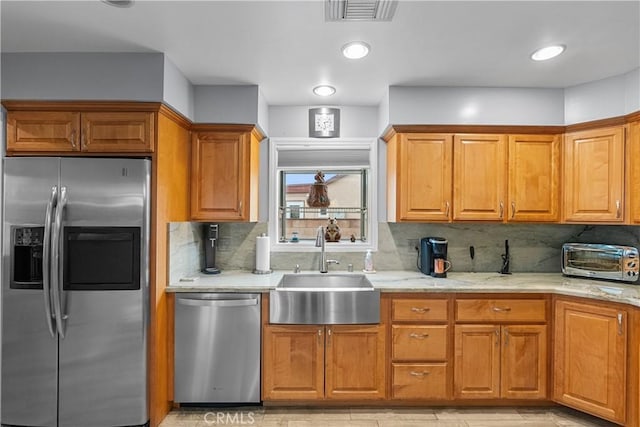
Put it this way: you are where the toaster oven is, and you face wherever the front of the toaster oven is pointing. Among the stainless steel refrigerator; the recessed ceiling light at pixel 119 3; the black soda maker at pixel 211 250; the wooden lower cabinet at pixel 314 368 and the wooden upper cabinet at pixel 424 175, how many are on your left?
0

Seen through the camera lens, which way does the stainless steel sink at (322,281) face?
facing the viewer

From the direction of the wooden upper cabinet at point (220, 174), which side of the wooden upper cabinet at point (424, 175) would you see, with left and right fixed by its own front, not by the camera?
right

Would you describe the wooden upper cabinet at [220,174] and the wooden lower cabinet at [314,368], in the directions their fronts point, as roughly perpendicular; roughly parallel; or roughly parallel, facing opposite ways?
roughly parallel

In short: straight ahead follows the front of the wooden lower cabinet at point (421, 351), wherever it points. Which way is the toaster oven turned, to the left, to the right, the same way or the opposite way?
the same way

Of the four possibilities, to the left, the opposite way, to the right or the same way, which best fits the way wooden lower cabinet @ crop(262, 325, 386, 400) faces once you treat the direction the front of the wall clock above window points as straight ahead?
the same way

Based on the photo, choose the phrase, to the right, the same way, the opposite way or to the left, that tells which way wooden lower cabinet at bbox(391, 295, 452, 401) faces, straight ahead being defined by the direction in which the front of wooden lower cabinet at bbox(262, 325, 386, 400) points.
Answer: the same way

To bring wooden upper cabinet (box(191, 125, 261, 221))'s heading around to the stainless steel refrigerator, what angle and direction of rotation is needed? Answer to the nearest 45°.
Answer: approximately 45° to its right

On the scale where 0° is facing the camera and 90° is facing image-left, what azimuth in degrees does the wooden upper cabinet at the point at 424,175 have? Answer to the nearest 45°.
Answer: approximately 0°

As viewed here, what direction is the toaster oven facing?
toward the camera

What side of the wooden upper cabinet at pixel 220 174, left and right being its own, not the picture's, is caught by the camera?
front

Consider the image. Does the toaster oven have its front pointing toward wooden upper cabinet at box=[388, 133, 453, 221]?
no

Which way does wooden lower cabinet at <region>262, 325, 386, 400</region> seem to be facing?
toward the camera
